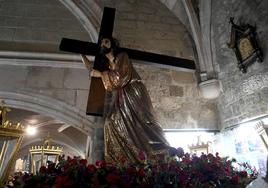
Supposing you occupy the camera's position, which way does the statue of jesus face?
facing the viewer and to the left of the viewer

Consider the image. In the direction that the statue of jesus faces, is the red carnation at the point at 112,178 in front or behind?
in front

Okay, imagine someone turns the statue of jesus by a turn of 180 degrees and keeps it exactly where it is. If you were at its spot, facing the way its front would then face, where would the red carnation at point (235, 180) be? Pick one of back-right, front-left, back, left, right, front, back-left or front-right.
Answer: right

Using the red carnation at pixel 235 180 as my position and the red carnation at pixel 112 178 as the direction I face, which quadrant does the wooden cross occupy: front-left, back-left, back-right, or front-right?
front-right
